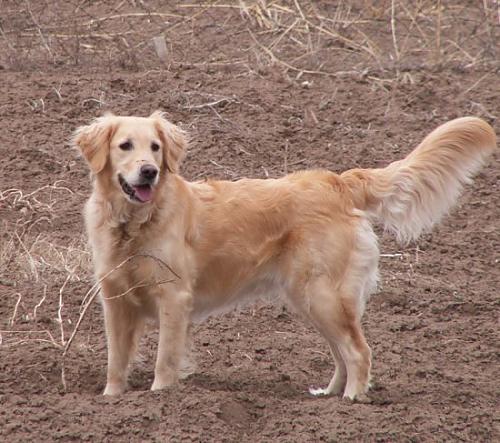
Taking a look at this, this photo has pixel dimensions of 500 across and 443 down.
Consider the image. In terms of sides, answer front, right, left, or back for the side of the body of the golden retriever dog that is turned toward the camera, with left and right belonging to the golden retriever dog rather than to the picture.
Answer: left
